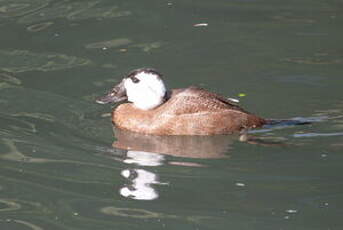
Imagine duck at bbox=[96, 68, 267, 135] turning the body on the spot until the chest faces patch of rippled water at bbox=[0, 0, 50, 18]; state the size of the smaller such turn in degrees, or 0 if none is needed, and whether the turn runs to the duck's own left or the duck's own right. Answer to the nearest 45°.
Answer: approximately 45° to the duck's own right

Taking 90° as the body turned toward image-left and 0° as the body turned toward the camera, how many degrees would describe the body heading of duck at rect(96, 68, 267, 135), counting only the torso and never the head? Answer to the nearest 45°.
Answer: approximately 90°
